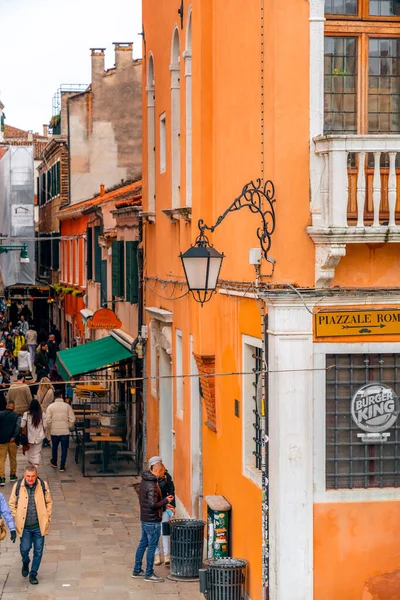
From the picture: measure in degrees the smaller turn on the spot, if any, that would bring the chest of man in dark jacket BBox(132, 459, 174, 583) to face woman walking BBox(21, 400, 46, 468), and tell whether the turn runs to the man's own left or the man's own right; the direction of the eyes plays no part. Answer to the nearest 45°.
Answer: approximately 90° to the man's own left

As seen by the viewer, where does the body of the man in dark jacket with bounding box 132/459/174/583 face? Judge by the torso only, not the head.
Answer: to the viewer's right

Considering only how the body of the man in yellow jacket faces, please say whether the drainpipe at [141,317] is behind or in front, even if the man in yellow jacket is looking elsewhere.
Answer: behind
